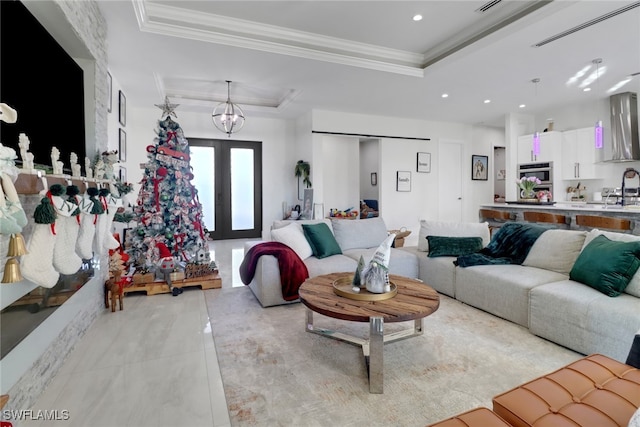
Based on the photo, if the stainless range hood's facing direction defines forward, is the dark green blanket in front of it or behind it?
in front

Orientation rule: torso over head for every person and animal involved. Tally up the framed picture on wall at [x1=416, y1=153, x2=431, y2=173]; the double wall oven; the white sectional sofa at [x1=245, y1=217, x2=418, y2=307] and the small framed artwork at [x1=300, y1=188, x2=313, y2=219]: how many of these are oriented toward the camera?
4

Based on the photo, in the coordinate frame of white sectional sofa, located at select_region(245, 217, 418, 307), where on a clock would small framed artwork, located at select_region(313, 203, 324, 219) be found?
The small framed artwork is roughly at 6 o'clock from the white sectional sofa.

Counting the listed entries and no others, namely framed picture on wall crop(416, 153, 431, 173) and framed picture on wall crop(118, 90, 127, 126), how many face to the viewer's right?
1

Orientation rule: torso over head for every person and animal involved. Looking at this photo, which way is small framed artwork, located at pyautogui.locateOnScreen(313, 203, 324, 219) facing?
toward the camera

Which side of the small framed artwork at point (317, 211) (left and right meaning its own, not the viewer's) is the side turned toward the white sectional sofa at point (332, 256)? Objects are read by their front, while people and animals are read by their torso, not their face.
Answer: front

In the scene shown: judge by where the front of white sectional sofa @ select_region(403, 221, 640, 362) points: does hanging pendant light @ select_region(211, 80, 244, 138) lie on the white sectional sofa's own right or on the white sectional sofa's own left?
on the white sectional sofa's own right

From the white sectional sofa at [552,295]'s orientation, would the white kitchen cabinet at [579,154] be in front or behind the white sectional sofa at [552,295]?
behind

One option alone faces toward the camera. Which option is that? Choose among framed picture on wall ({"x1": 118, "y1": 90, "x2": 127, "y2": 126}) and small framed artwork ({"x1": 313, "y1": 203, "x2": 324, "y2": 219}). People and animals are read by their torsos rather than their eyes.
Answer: the small framed artwork

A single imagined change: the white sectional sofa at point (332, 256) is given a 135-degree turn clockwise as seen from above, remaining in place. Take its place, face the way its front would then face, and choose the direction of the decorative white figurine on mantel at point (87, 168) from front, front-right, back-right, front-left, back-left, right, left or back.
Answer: left

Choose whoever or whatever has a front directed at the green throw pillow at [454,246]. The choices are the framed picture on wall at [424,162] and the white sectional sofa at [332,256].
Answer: the framed picture on wall

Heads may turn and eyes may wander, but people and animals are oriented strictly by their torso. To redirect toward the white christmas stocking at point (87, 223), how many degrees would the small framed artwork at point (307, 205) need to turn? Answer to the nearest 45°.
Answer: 0° — it already faces it

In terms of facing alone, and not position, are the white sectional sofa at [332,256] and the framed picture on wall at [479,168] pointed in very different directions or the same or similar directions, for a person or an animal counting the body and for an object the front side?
same or similar directions

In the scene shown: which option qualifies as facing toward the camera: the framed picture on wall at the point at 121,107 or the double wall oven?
the double wall oven

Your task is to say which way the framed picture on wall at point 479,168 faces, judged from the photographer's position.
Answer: facing the viewer

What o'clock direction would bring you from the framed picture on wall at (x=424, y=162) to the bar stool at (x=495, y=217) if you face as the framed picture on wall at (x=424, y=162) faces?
The bar stool is roughly at 11 o'clock from the framed picture on wall.

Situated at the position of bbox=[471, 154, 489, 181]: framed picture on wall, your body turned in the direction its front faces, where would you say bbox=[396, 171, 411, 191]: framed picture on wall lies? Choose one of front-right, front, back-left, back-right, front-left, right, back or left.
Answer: front-right

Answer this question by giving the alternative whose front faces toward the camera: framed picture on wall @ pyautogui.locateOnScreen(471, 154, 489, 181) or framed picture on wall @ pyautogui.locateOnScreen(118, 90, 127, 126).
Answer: framed picture on wall @ pyautogui.locateOnScreen(471, 154, 489, 181)

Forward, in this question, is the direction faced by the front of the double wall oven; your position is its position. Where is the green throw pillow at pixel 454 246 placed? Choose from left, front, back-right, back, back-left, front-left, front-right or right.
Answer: front

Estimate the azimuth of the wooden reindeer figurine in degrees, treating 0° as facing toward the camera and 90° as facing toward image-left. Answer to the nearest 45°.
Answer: approximately 315°

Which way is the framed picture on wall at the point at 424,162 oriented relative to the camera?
toward the camera

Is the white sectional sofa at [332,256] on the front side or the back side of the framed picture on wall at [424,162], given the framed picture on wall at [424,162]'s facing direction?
on the front side
